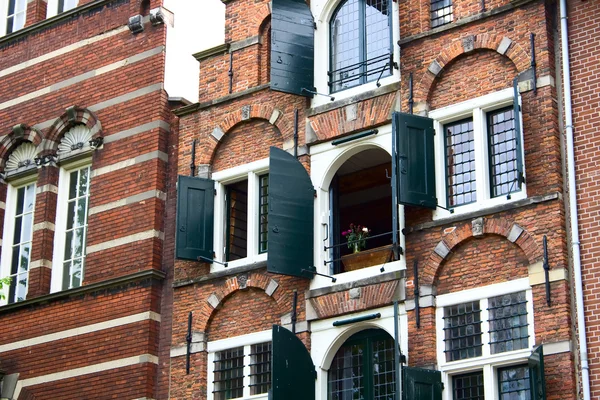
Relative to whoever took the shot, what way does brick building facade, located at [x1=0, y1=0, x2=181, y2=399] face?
facing the viewer and to the left of the viewer

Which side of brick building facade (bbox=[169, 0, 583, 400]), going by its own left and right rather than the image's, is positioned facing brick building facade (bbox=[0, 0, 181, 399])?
right

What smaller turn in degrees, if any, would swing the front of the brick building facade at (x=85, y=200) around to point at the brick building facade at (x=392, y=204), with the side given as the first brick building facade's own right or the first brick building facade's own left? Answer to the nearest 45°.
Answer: approximately 90° to the first brick building facade's own left

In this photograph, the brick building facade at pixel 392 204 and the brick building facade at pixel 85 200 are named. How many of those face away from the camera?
0
